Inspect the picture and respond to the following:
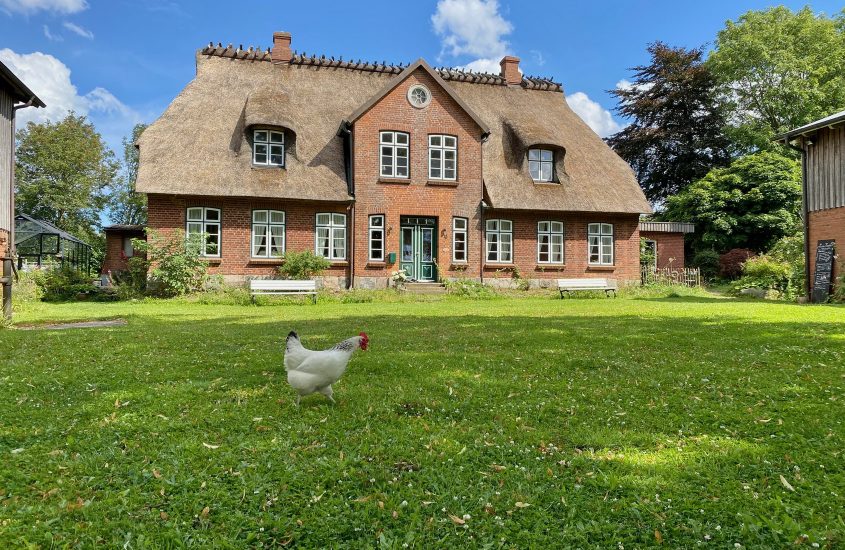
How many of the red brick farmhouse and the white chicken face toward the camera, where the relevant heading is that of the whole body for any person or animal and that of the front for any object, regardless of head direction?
1

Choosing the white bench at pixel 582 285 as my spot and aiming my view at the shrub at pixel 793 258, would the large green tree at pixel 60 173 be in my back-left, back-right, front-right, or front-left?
back-left

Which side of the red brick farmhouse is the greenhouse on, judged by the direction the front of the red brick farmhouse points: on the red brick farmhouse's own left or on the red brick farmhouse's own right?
on the red brick farmhouse's own right

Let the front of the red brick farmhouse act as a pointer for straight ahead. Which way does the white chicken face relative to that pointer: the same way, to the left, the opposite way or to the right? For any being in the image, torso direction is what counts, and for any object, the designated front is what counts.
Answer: to the left

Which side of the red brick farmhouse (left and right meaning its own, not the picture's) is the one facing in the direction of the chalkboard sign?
left

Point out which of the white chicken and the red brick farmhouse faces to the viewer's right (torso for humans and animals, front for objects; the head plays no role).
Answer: the white chicken

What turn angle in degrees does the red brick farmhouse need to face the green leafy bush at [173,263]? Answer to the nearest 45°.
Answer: approximately 90° to its right

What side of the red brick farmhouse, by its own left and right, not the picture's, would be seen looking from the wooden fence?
left

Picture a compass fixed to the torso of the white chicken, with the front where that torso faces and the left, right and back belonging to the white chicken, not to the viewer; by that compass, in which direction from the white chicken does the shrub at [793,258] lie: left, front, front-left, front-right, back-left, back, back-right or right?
front-left

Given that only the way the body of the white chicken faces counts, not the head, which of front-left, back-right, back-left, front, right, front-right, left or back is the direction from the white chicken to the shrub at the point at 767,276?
front-left

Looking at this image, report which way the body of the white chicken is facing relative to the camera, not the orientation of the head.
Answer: to the viewer's right

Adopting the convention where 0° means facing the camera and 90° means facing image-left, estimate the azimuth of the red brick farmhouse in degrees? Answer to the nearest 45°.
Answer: approximately 0°
